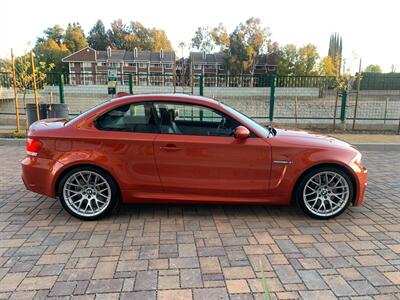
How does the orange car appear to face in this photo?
to the viewer's right

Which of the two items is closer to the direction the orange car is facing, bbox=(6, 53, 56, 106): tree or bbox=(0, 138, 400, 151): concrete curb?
the concrete curb

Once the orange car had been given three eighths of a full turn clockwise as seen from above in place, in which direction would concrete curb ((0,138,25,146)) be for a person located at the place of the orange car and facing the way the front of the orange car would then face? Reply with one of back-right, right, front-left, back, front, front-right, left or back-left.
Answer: right

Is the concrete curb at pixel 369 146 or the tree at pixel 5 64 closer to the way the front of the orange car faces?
the concrete curb

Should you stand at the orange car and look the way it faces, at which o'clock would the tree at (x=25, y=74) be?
The tree is roughly at 8 o'clock from the orange car.

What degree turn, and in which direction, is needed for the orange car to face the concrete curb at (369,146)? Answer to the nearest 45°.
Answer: approximately 45° to its left

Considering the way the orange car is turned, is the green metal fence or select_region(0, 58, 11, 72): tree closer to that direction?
the green metal fence

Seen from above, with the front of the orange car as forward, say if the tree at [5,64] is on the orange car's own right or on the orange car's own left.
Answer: on the orange car's own left
